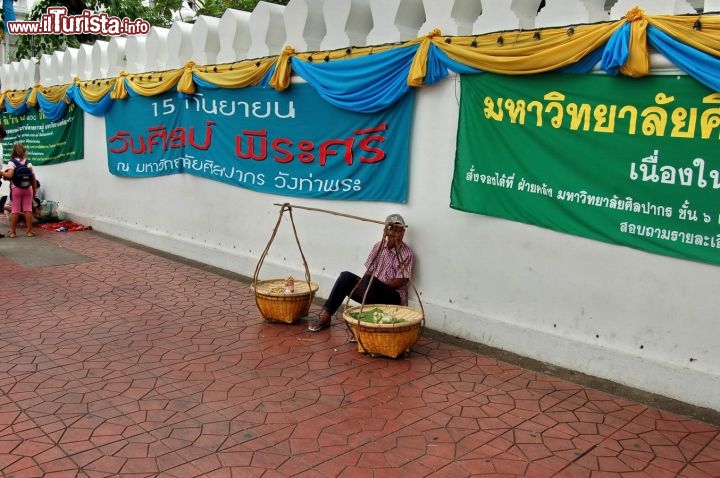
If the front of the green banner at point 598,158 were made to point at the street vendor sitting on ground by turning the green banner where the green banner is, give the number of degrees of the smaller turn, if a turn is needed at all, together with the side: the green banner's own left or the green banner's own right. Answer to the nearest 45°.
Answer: approximately 45° to the green banner's own right

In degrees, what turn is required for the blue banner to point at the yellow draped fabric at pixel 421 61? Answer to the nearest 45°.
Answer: approximately 90° to its left

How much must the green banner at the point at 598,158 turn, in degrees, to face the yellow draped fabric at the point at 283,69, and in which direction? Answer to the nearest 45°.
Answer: approximately 90° to its right

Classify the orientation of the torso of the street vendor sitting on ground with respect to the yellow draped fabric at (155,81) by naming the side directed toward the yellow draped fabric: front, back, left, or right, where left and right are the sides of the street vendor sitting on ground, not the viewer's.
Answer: right

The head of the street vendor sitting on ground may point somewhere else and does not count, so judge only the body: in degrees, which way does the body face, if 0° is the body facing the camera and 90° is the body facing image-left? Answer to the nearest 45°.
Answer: approximately 45°
